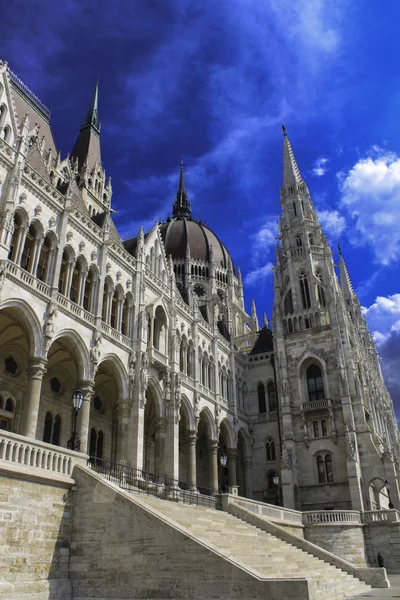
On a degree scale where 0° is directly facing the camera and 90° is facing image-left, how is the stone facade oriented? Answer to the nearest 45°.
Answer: approximately 315°

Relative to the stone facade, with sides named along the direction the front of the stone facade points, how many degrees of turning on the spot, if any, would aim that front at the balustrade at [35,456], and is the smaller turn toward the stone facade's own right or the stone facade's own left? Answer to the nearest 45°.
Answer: approximately 45° to the stone facade's own right

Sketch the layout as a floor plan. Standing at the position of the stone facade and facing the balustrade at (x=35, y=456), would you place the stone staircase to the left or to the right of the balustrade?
left

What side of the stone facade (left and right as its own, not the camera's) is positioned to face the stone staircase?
front
